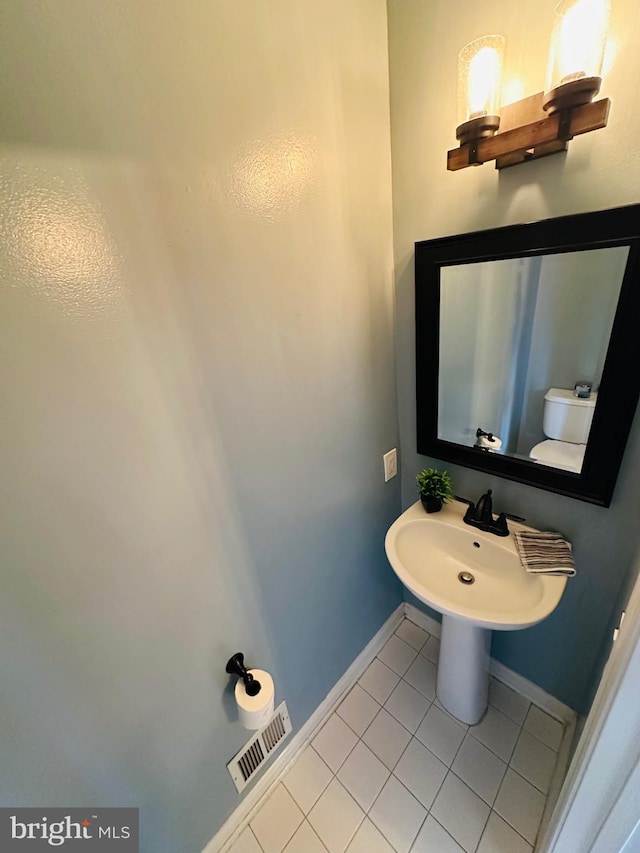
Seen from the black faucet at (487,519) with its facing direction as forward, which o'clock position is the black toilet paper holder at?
The black toilet paper holder is roughly at 12 o'clock from the black faucet.

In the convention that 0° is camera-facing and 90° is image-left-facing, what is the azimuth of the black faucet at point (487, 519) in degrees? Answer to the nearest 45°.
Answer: approximately 45°

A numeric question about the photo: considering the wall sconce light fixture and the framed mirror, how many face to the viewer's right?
0

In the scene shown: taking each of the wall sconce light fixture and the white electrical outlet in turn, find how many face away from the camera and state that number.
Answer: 0

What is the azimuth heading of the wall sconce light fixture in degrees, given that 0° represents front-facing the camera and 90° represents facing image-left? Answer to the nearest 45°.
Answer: approximately 45°

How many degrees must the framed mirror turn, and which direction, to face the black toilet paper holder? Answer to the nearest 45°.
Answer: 0° — it already faces it
